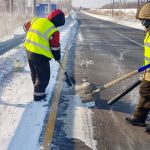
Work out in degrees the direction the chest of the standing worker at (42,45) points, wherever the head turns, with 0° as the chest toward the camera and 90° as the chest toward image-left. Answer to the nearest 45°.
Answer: approximately 225°

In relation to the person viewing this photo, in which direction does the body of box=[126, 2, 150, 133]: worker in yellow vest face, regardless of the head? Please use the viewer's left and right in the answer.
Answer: facing to the left of the viewer
